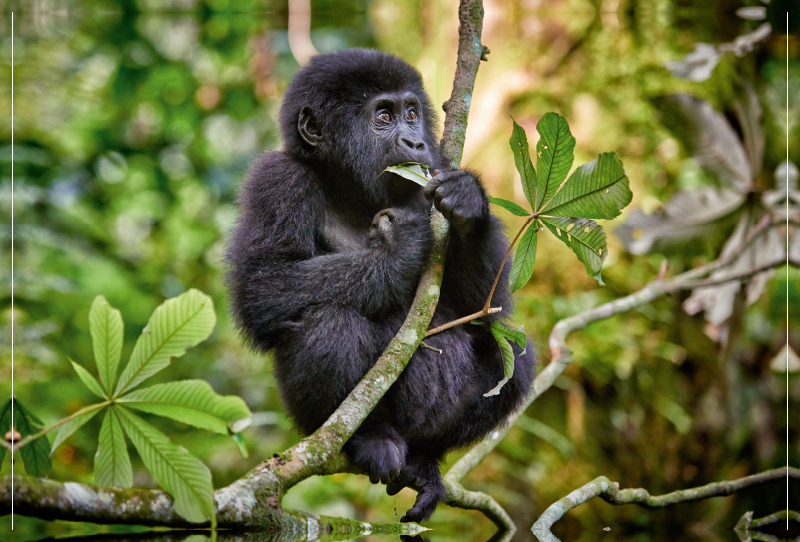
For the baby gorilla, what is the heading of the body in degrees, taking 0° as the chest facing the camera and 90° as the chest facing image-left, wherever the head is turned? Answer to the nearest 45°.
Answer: approximately 315°

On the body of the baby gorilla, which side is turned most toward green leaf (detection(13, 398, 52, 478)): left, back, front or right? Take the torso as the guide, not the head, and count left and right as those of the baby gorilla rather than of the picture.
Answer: right
